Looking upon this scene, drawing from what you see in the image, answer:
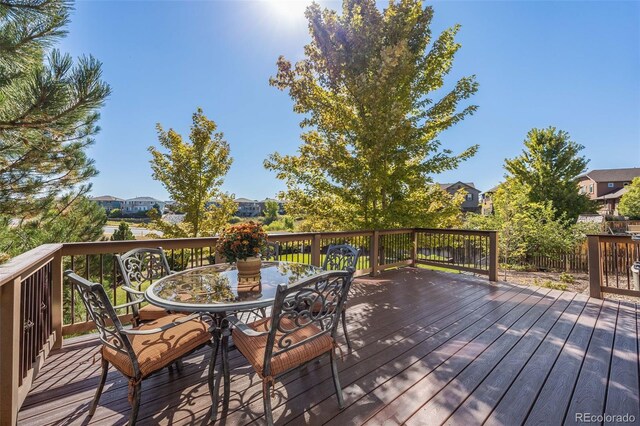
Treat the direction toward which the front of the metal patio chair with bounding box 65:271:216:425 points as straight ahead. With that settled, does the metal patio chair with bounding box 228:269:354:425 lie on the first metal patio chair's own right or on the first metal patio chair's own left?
on the first metal patio chair's own right

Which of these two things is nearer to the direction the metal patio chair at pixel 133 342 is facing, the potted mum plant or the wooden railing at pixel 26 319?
the potted mum plant

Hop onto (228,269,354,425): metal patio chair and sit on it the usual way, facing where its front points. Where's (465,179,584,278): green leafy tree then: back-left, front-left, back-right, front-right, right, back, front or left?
right

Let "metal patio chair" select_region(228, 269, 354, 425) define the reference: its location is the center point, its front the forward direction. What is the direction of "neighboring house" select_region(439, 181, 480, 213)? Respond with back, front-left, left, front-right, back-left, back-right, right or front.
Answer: right

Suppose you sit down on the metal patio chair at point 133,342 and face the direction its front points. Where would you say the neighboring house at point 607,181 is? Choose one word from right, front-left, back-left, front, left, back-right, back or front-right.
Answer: front-right

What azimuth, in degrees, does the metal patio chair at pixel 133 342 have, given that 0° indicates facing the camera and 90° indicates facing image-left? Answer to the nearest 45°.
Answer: approximately 225°

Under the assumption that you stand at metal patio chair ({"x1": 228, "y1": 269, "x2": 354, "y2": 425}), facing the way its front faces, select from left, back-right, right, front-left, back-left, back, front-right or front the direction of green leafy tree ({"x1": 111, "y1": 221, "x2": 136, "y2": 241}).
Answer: front

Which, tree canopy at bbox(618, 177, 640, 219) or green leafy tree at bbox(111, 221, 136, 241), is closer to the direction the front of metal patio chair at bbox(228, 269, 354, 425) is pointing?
the green leafy tree

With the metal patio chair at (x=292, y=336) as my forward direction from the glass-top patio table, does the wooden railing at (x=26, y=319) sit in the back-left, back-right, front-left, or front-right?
back-right

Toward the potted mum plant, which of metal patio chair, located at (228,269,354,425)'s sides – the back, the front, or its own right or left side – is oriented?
front

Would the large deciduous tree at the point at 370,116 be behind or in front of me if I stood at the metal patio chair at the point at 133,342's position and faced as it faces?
in front

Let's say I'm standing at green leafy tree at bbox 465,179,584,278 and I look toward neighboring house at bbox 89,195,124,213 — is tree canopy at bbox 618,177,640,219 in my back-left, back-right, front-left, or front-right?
back-right

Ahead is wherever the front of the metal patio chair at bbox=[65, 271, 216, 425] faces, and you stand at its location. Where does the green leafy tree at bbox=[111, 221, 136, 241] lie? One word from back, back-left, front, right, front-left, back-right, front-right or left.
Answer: front-left

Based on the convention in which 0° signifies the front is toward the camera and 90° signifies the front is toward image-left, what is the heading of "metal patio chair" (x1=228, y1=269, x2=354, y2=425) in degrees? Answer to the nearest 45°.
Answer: approximately 135°

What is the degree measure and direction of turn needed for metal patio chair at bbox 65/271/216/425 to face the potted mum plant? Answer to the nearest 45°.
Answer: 0° — it already faces it

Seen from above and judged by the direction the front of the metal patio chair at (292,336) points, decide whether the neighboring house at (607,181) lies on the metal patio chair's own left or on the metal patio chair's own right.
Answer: on the metal patio chair's own right

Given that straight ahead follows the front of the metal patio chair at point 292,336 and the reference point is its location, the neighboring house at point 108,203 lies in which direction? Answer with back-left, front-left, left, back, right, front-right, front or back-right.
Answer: front
